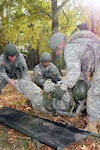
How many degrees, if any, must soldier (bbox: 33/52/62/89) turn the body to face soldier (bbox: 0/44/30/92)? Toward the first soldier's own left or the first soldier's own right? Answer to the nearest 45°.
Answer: approximately 90° to the first soldier's own right

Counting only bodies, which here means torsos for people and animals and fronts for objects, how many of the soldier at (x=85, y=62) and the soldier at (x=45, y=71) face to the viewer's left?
1

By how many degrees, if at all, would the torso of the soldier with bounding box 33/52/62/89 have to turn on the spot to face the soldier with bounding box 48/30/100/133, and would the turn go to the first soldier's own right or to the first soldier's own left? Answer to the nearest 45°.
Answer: approximately 45° to the first soldier's own left

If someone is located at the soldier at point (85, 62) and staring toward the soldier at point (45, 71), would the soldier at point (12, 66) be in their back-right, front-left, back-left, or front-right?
front-left

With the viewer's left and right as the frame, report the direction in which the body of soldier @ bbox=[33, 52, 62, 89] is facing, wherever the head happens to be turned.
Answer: facing the viewer and to the right of the viewer

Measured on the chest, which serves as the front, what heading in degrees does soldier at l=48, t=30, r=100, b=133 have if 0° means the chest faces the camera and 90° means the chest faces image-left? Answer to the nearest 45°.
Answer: approximately 90°

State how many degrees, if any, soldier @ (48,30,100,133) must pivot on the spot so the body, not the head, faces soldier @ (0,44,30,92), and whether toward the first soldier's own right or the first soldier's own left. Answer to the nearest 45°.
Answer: approximately 45° to the first soldier's own right

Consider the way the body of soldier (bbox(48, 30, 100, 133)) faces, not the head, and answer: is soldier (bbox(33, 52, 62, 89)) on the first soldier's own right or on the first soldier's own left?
on the first soldier's own right
